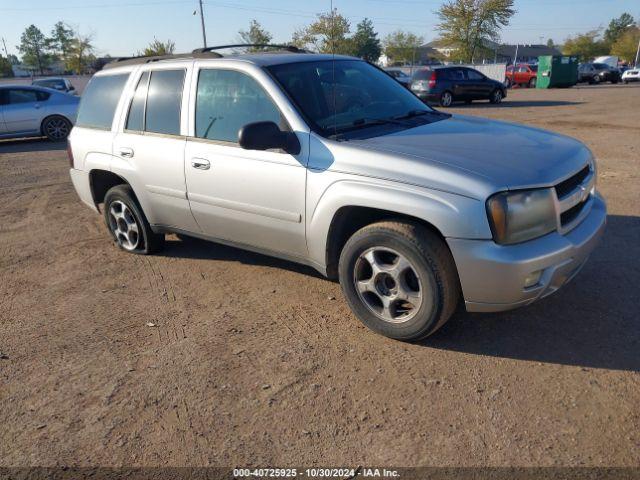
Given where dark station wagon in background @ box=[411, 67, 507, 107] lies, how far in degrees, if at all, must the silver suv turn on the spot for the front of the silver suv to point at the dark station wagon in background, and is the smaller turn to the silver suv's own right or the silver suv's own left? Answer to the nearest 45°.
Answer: approximately 135° to the silver suv's own left

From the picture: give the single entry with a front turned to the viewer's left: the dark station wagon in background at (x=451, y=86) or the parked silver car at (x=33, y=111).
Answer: the parked silver car

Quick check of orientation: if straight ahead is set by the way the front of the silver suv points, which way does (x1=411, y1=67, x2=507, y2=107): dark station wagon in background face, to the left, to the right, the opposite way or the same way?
to the left

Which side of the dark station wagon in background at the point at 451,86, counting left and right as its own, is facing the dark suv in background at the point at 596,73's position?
front

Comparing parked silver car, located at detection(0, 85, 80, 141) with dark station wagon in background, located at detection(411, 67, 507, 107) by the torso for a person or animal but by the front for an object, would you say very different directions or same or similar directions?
very different directions

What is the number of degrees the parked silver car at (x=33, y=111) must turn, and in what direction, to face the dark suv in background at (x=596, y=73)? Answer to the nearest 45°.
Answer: approximately 180°

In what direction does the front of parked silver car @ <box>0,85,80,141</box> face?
to the viewer's left

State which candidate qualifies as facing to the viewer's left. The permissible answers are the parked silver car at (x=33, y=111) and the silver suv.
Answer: the parked silver car

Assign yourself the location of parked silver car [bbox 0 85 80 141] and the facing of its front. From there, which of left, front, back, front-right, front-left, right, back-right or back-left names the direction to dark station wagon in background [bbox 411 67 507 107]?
back

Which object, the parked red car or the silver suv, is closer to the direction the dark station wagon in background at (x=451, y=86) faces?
the parked red car

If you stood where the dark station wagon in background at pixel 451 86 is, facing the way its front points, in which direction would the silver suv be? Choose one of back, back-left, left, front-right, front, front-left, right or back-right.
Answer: back-right

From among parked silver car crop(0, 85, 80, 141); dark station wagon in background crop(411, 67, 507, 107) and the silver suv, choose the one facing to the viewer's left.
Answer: the parked silver car

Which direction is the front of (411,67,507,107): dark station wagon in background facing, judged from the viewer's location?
facing away from the viewer and to the right of the viewer

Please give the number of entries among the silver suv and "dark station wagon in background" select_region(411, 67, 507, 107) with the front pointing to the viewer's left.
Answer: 0
